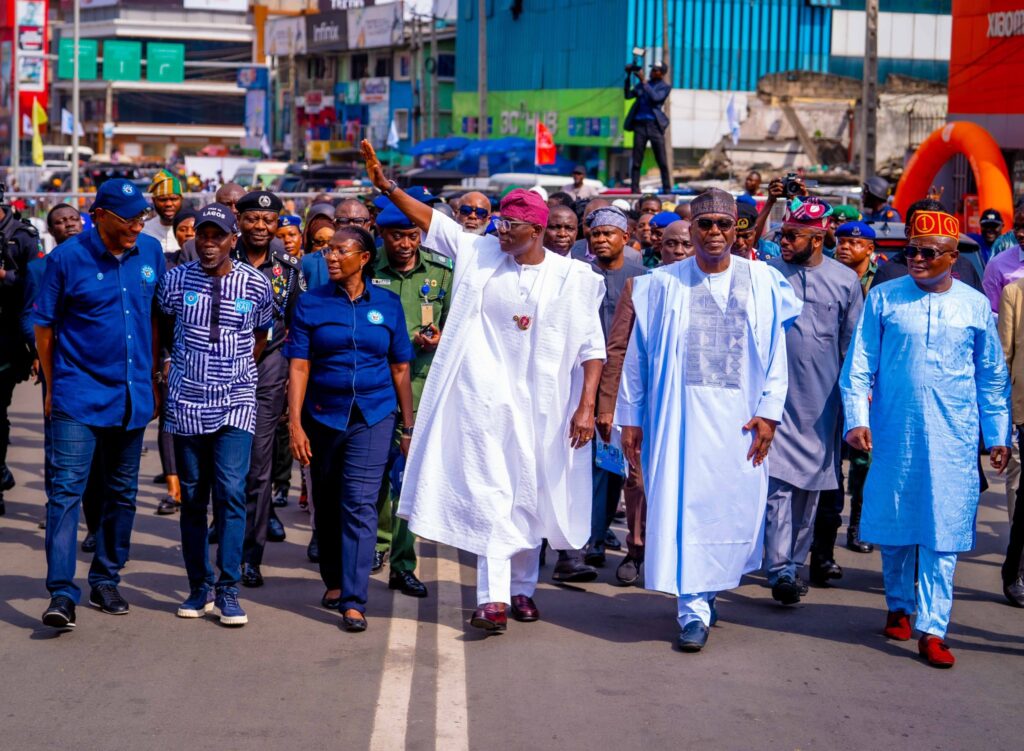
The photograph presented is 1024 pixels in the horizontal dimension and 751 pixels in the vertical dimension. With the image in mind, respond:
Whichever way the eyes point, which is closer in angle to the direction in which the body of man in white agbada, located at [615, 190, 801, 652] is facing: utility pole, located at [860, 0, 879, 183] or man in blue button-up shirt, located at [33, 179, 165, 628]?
the man in blue button-up shirt

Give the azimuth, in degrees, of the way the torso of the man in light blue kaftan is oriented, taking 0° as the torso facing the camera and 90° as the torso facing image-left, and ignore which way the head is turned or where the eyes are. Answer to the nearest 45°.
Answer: approximately 0°

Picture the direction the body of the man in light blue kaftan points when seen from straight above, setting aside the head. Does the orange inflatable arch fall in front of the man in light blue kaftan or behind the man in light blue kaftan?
behind

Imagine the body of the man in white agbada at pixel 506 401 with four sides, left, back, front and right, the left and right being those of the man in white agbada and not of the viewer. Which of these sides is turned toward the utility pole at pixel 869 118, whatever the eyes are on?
back

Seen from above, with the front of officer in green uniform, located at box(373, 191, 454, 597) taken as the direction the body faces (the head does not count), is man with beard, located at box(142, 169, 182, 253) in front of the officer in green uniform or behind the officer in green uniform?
behind

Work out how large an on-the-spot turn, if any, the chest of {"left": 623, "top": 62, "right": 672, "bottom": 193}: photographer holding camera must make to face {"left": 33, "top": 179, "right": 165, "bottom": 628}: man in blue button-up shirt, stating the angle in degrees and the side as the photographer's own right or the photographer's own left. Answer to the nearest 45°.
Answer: approximately 45° to the photographer's own left
